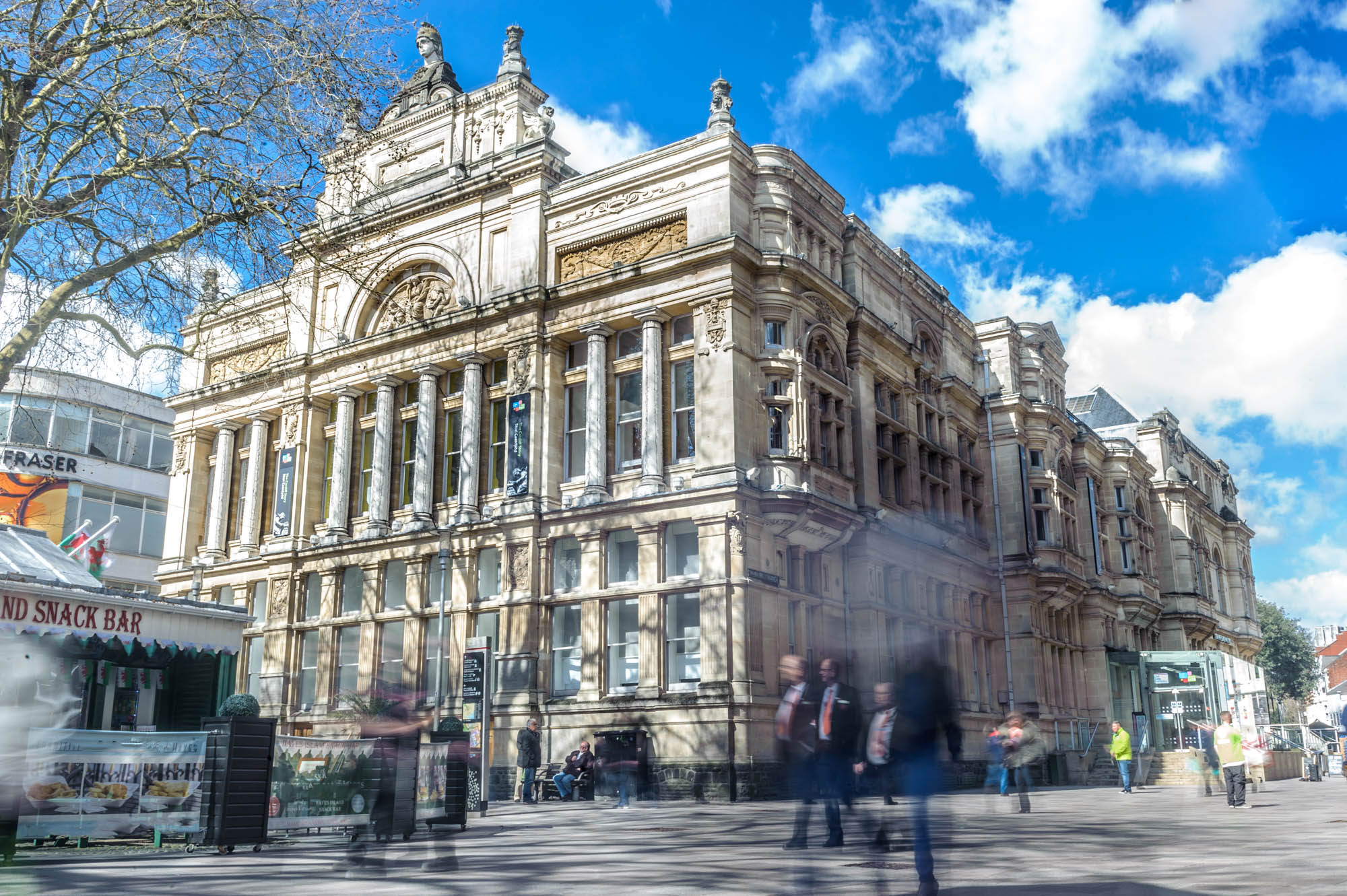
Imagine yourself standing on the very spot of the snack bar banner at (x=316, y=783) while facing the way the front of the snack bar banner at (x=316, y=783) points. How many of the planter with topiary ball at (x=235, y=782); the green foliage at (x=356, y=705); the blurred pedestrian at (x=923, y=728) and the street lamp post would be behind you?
2

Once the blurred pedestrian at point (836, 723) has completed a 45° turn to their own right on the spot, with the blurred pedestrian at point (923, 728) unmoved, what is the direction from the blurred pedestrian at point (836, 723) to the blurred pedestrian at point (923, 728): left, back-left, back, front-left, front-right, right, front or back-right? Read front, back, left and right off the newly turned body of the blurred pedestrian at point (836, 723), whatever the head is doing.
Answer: back-left

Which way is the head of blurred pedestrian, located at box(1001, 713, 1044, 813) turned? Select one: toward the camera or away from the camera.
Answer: toward the camera

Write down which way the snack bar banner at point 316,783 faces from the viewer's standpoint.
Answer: facing the viewer

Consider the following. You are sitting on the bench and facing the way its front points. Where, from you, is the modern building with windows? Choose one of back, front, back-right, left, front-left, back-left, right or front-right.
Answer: right

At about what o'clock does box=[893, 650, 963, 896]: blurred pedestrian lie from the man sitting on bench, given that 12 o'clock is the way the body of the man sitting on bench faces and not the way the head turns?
The blurred pedestrian is roughly at 10 o'clock from the man sitting on bench.

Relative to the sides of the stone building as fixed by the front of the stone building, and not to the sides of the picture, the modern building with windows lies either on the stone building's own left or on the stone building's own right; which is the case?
on the stone building's own right

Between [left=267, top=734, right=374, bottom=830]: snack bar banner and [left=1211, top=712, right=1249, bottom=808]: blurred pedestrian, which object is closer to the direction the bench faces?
the snack bar banner

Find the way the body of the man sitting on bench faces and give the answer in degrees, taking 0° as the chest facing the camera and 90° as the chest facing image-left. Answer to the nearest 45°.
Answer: approximately 45°

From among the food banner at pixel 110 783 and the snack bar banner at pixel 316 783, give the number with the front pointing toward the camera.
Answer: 2

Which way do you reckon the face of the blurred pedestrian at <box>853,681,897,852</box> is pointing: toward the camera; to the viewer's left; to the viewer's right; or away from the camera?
toward the camera

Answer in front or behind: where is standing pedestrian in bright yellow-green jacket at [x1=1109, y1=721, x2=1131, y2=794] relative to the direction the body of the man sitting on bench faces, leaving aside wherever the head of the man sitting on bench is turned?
behind
